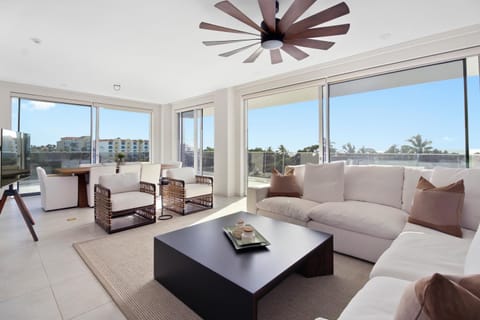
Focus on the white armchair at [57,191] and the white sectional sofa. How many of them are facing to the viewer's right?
1

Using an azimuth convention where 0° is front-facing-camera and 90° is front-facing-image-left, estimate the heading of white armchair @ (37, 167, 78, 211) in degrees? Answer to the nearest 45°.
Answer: approximately 270°

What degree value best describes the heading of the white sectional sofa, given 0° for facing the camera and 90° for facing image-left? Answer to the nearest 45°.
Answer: approximately 45°

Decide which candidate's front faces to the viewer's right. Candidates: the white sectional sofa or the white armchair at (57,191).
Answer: the white armchair

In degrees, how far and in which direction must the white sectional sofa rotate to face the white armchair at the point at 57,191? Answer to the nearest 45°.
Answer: approximately 45° to its right
